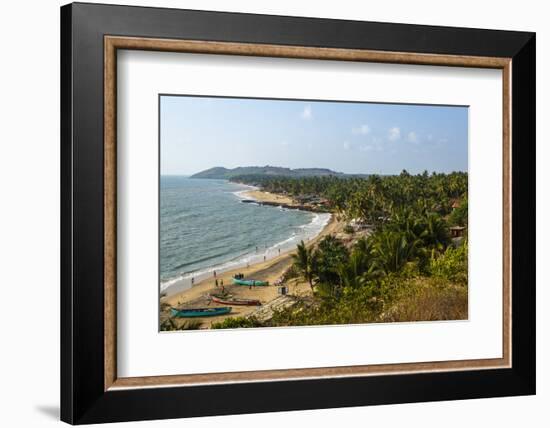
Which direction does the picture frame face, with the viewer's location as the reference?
facing the viewer and to the right of the viewer
